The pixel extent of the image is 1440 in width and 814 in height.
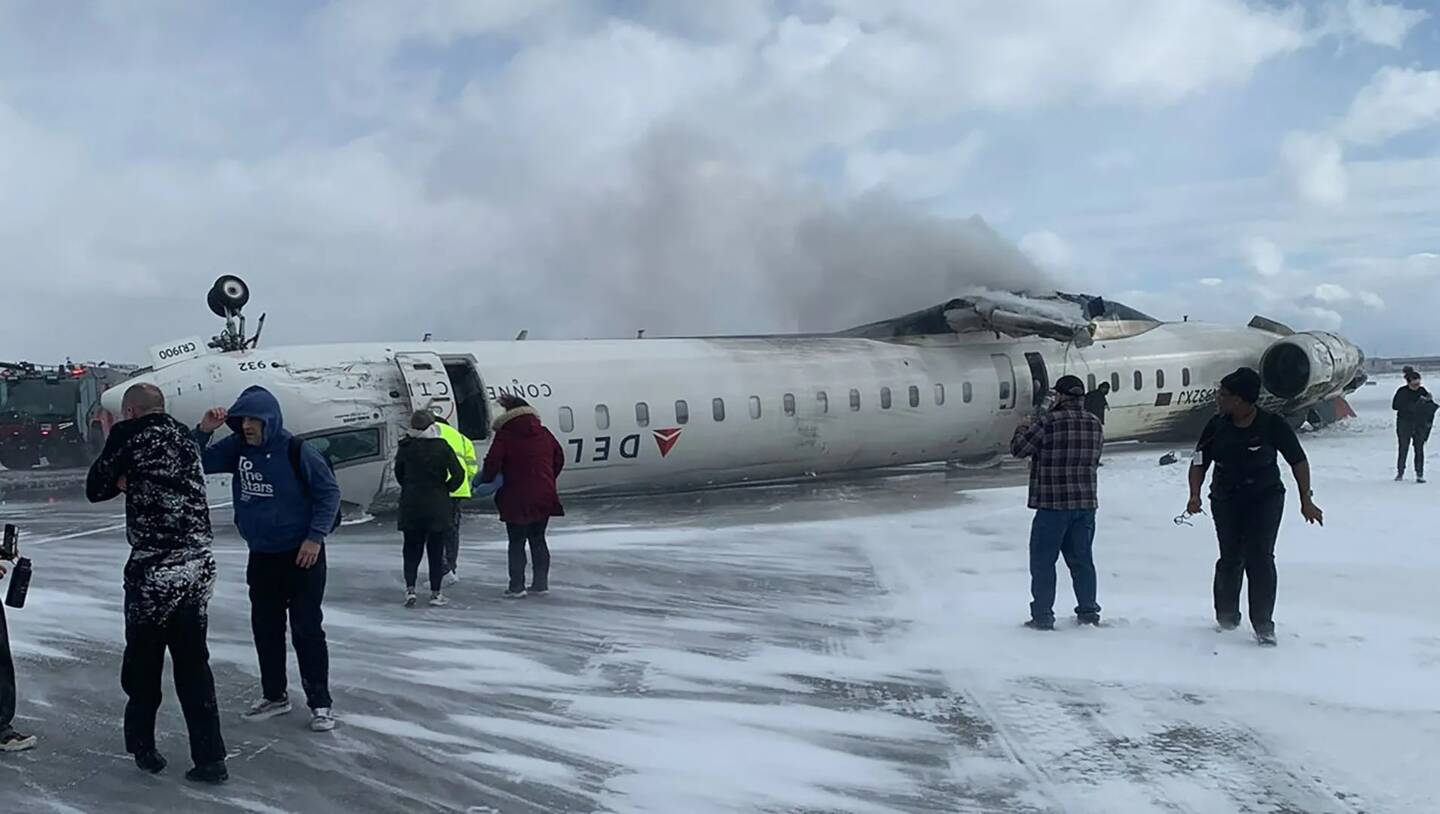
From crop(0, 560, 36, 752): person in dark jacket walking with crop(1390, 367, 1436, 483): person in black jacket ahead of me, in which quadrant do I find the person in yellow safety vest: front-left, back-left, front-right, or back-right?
front-left

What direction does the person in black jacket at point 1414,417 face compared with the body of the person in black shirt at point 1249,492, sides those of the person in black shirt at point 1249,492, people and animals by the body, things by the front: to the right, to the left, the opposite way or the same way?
the same way

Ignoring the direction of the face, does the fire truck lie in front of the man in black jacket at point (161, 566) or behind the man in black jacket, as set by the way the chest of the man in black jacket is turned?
in front

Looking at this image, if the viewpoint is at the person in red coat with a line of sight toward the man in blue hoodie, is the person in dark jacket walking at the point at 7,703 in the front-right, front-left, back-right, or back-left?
front-right

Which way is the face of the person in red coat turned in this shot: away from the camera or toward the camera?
away from the camera

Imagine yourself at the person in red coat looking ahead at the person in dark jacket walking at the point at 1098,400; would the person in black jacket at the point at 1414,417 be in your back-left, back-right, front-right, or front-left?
front-right

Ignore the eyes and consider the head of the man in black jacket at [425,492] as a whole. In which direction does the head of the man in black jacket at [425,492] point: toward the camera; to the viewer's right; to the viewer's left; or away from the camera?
away from the camera

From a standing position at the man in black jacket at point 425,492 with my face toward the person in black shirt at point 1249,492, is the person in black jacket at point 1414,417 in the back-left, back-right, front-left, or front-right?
front-left

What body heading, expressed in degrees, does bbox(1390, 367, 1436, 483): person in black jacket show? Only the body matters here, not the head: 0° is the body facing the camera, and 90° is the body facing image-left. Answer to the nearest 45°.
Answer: approximately 0°

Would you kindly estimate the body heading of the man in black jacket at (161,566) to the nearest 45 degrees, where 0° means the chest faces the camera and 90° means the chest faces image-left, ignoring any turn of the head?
approximately 135°

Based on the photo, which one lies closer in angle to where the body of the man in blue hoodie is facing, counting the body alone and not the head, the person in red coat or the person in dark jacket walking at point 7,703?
the person in dark jacket walking

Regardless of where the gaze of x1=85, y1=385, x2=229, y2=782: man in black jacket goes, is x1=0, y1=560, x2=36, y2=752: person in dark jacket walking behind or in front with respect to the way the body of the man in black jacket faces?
in front

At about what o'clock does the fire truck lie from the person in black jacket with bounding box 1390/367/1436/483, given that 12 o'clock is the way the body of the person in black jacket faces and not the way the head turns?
The fire truck is roughly at 3 o'clock from the person in black jacket.

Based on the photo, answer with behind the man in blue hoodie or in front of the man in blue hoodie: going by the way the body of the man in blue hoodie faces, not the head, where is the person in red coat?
behind

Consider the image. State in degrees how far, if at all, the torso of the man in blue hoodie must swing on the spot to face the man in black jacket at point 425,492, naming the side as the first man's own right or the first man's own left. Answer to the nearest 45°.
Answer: approximately 135° to the first man's own right

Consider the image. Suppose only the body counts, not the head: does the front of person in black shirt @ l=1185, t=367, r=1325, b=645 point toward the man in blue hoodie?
no
